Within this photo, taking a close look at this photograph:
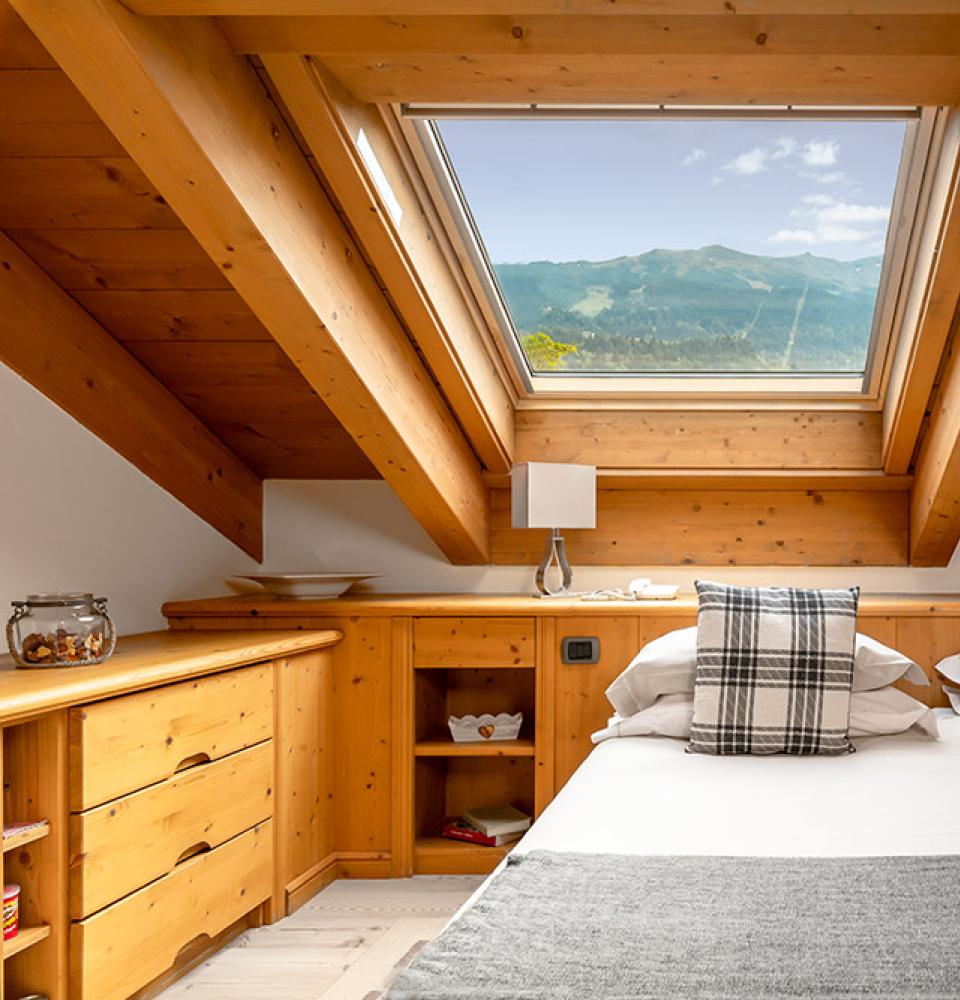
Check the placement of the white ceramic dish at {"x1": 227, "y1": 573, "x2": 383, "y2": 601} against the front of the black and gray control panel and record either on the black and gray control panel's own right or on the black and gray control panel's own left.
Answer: on the black and gray control panel's own right

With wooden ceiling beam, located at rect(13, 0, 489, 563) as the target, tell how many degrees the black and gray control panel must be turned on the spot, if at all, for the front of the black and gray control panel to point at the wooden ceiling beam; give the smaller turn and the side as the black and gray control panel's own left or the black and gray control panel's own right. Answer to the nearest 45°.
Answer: approximately 45° to the black and gray control panel's own right

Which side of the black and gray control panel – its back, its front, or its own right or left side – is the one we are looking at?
front

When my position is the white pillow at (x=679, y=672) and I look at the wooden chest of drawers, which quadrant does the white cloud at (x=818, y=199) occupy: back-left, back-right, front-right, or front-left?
back-right

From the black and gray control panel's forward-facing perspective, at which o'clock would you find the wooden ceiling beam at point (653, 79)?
The wooden ceiling beam is roughly at 12 o'clock from the black and gray control panel.

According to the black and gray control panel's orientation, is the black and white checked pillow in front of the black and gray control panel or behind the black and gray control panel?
in front

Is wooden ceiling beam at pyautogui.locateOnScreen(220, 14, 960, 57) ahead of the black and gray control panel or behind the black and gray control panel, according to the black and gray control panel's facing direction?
ahead
